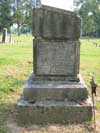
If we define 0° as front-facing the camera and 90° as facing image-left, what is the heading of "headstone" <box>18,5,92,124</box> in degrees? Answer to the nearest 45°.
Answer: approximately 0°

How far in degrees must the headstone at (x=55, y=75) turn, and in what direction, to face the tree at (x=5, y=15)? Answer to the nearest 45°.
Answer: approximately 180°
